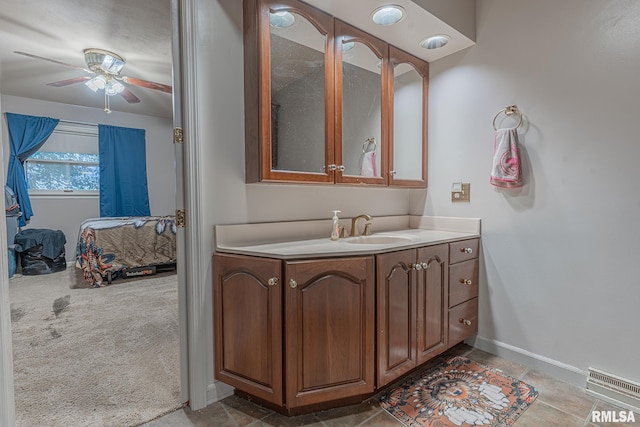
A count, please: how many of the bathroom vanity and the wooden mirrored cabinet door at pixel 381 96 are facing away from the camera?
0

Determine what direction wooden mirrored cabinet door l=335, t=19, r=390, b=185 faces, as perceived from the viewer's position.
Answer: facing the viewer and to the right of the viewer

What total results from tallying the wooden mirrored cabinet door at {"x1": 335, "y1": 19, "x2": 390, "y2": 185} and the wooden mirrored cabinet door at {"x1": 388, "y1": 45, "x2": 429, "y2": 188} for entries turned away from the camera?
0

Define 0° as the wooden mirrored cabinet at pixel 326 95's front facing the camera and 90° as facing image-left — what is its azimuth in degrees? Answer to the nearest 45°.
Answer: approximately 315°

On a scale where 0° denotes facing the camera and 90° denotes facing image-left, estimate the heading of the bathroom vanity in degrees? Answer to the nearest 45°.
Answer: approximately 315°

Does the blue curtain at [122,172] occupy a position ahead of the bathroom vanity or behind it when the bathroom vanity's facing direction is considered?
behind

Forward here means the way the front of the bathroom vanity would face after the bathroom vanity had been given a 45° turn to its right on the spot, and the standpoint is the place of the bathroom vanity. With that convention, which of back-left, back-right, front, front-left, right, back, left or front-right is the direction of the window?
back-right
